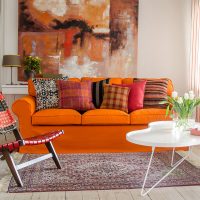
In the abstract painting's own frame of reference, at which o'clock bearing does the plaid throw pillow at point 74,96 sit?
The plaid throw pillow is roughly at 12 o'clock from the abstract painting.

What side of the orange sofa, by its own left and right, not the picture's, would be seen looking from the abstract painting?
back

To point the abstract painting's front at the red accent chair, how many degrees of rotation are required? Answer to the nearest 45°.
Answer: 0° — it already faces it

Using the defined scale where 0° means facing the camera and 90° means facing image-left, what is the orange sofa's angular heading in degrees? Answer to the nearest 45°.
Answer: approximately 0°

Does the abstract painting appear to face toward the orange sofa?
yes

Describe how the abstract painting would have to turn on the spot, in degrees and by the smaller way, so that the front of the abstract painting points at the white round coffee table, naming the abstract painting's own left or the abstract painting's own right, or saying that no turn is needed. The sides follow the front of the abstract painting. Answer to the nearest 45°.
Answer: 0° — it already faces it

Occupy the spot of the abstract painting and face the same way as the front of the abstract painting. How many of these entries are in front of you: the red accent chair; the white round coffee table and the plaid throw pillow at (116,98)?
3

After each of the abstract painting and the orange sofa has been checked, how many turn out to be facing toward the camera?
2
